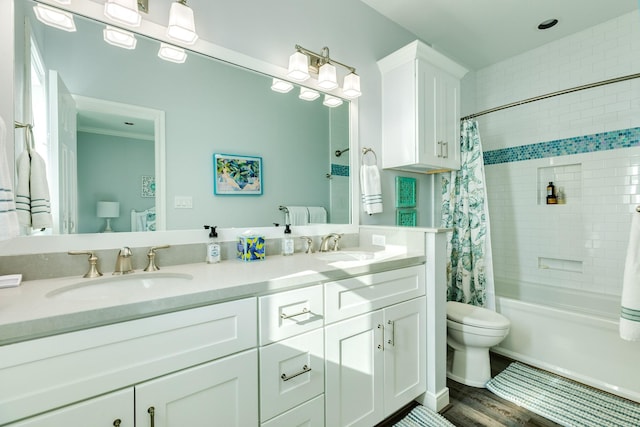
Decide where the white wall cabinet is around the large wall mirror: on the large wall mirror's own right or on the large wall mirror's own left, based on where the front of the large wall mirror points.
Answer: on the large wall mirror's own left

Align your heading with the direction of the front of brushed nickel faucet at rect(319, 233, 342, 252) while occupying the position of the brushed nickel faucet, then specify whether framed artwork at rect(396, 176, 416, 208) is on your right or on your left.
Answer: on your left

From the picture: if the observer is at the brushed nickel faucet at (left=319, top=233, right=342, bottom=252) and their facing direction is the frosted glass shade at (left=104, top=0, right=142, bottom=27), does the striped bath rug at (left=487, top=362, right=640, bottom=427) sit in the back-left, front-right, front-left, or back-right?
back-left

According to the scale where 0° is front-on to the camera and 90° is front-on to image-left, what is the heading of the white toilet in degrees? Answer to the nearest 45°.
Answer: approximately 315°

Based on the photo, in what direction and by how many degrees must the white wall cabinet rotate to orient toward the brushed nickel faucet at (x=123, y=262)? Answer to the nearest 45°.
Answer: approximately 90° to its right

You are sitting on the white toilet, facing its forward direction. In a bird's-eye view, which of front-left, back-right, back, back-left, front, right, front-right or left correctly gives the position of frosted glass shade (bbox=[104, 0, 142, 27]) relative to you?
right

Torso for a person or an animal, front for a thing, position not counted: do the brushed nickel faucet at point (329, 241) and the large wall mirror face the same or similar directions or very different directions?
same or similar directions

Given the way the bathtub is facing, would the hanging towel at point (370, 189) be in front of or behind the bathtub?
in front

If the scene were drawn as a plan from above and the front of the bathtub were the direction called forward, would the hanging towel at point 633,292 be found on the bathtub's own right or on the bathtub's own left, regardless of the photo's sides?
on the bathtub's own left

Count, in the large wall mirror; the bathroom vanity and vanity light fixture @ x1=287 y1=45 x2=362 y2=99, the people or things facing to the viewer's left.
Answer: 0

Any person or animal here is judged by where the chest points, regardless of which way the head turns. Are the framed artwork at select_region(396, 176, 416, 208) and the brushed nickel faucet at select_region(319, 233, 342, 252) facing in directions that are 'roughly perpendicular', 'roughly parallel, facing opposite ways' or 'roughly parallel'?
roughly parallel
